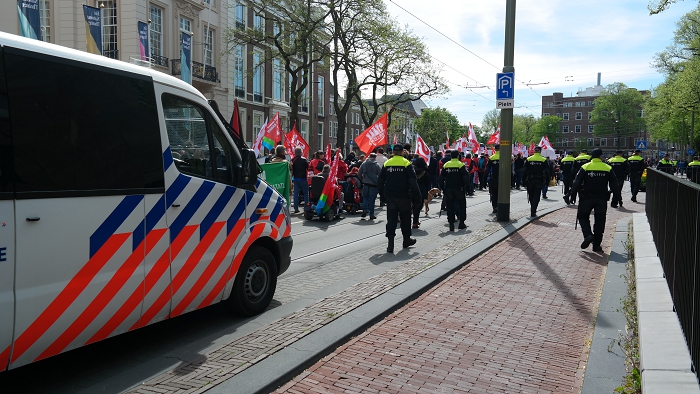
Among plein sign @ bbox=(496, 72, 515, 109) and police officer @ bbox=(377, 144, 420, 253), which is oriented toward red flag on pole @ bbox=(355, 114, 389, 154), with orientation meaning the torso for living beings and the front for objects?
the police officer

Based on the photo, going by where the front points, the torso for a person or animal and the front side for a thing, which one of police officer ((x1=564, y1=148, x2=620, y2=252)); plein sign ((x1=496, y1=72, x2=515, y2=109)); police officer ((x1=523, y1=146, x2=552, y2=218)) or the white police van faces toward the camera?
the plein sign

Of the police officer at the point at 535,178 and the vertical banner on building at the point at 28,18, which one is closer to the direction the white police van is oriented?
the police officer

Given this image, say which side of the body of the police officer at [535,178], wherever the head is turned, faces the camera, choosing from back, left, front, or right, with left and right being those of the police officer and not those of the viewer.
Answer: back

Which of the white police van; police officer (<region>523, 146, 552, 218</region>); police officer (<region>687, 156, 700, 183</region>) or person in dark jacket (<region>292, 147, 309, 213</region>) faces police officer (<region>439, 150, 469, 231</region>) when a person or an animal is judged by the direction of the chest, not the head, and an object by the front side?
the white police van

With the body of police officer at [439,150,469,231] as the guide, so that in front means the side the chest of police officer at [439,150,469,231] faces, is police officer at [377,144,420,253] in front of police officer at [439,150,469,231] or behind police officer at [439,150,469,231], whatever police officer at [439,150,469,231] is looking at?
behind

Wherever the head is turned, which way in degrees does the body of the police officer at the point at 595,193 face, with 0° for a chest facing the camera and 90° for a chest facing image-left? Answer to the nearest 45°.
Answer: approximately 180°

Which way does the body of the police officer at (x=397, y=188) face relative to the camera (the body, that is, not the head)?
away from the camera

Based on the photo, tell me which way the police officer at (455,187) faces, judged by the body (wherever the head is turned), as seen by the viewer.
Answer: away from the camera

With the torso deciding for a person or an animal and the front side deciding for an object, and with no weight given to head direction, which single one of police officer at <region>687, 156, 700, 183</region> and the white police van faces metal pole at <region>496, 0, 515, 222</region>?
the white police van

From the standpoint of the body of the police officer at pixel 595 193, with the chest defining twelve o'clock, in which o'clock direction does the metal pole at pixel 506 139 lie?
The metal pole is roughly at 11 o'clock from the police officer.

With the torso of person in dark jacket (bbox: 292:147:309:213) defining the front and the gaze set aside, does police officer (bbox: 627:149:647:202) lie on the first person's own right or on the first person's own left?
on the first person's own right
